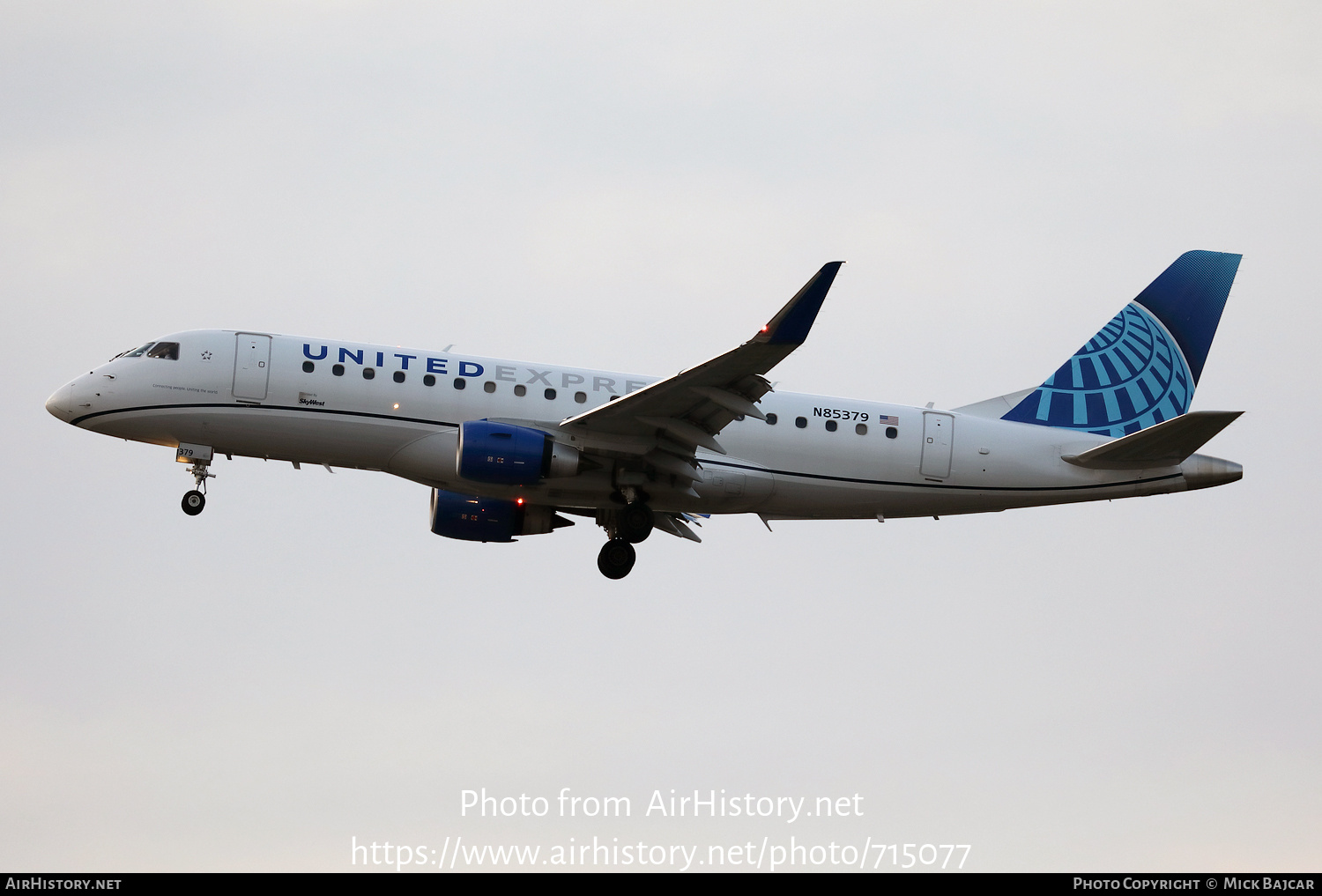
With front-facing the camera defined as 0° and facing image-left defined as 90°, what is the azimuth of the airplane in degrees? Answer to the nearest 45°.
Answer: approximately 90°
